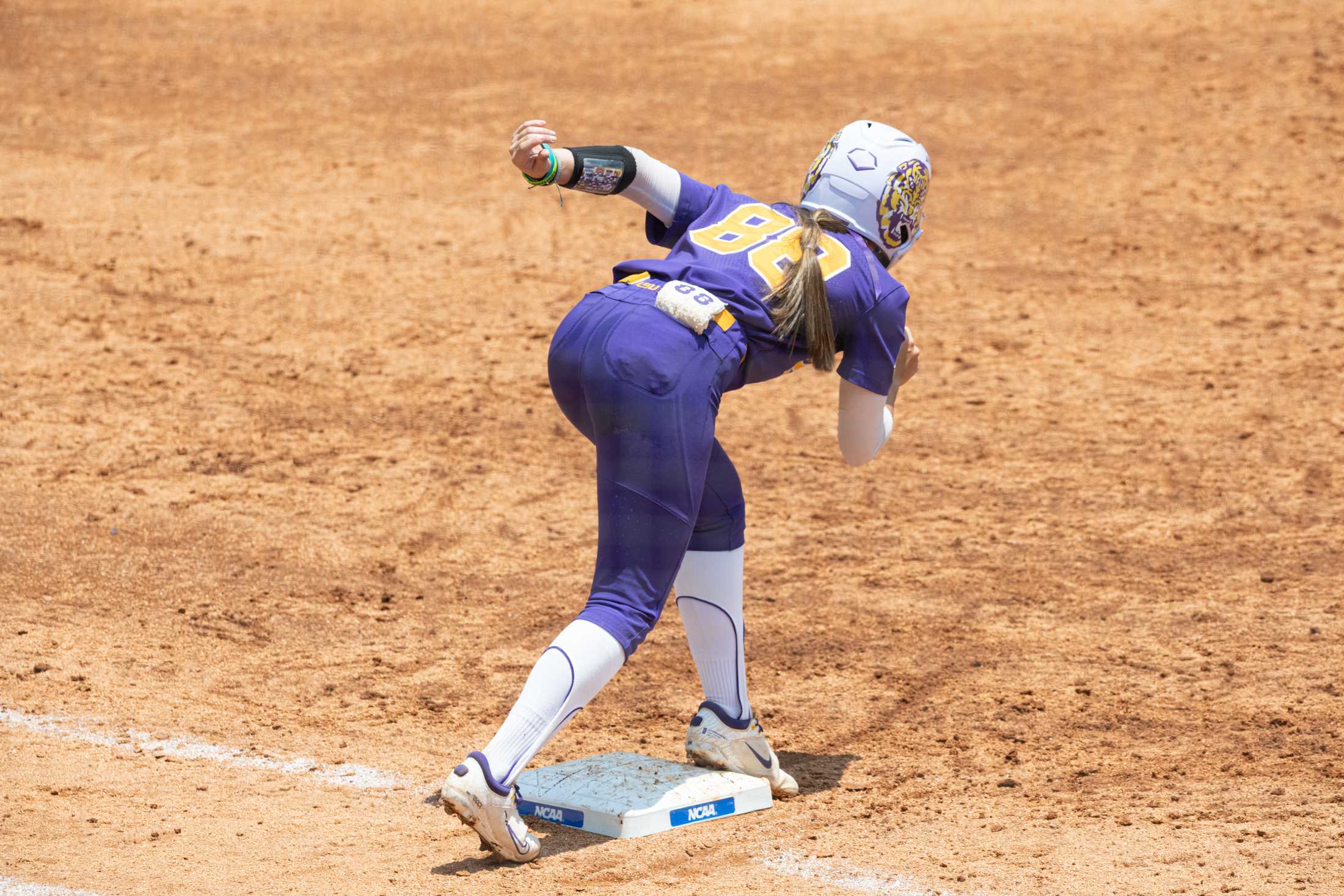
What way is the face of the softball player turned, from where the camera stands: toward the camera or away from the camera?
away from the camera

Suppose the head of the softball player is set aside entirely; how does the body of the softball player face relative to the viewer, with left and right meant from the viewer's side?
facing away from the viewer and to the right of the viewer
